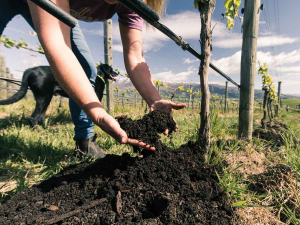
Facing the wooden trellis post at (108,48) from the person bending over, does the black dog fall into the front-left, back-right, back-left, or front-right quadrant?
front-left

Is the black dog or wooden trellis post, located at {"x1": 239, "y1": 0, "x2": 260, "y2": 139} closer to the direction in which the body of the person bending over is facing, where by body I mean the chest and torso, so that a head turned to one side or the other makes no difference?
the wooden trellis post

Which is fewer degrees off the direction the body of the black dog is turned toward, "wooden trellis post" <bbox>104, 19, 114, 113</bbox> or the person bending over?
the wooden trellis post

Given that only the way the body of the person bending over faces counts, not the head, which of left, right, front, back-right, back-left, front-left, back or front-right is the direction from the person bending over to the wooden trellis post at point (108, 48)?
back-left

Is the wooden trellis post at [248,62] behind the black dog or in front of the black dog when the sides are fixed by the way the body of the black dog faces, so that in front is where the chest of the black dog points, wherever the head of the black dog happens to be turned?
in front

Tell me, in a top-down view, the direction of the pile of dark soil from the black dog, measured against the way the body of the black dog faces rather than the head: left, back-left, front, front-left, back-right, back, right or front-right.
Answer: right

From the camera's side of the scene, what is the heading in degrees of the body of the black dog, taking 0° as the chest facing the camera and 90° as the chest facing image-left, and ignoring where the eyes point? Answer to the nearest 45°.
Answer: approximately 270°

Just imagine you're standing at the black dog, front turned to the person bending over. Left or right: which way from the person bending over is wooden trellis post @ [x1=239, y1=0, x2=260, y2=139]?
left

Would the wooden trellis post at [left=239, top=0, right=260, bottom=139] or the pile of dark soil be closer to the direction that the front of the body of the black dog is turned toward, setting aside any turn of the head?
the wooden trellis post

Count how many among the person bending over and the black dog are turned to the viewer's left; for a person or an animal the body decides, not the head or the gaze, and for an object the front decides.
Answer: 0

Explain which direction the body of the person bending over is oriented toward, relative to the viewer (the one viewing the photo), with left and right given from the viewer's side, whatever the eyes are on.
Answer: facing the viewer and to the right of the viewer
